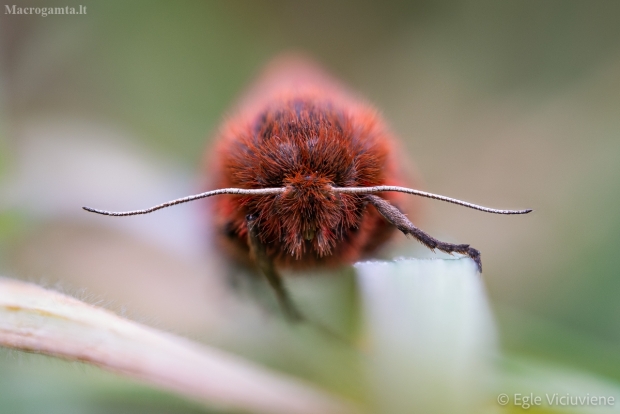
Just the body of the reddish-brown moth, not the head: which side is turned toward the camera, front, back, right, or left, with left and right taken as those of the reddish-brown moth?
front
